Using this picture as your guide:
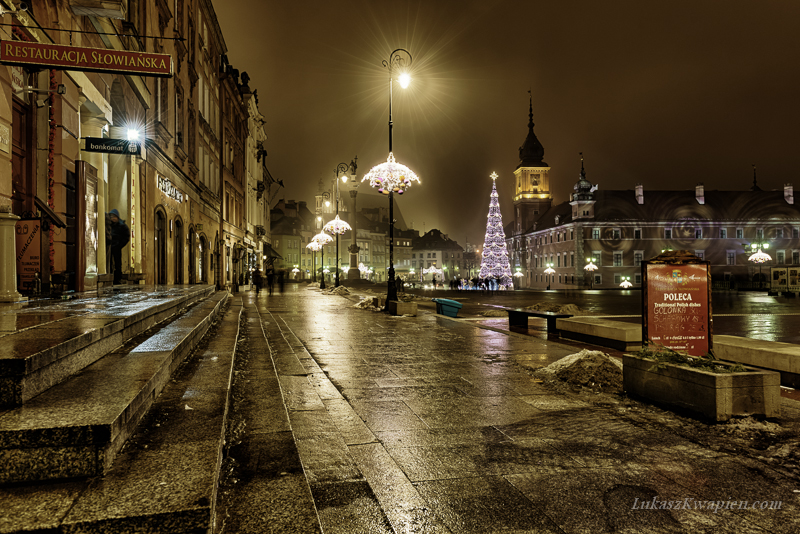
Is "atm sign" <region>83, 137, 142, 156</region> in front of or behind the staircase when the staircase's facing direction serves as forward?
behind

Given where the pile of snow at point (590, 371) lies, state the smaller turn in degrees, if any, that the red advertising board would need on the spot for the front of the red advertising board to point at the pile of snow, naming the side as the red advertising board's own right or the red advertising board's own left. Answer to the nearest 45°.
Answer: approximately 45° to the red advertising board's own right

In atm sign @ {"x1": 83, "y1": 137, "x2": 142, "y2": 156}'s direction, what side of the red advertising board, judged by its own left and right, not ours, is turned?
right

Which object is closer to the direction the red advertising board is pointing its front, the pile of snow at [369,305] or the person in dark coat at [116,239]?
the person in dark coat

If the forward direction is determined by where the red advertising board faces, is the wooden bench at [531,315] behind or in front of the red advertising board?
behind

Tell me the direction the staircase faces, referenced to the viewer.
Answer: facing the viewer and to the right of the viewer

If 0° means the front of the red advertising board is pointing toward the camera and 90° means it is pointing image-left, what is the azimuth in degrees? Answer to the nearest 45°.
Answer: approximately 0°

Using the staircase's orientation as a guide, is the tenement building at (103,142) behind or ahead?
behind

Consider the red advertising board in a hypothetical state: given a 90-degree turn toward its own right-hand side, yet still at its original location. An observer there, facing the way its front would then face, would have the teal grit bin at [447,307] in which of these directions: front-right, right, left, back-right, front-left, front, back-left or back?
front-right

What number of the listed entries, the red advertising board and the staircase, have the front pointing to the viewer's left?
0

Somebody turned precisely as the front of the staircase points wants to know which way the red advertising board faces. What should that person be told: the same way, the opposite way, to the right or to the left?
to the right

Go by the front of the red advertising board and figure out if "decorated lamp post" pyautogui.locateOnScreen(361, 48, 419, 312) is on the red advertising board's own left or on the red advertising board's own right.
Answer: on the red advertising board's own right

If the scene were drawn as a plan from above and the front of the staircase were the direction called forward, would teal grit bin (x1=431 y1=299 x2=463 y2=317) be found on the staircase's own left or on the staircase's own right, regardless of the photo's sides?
on the staircase's own left

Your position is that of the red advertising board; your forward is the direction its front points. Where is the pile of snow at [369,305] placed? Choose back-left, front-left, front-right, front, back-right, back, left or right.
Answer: back-right
